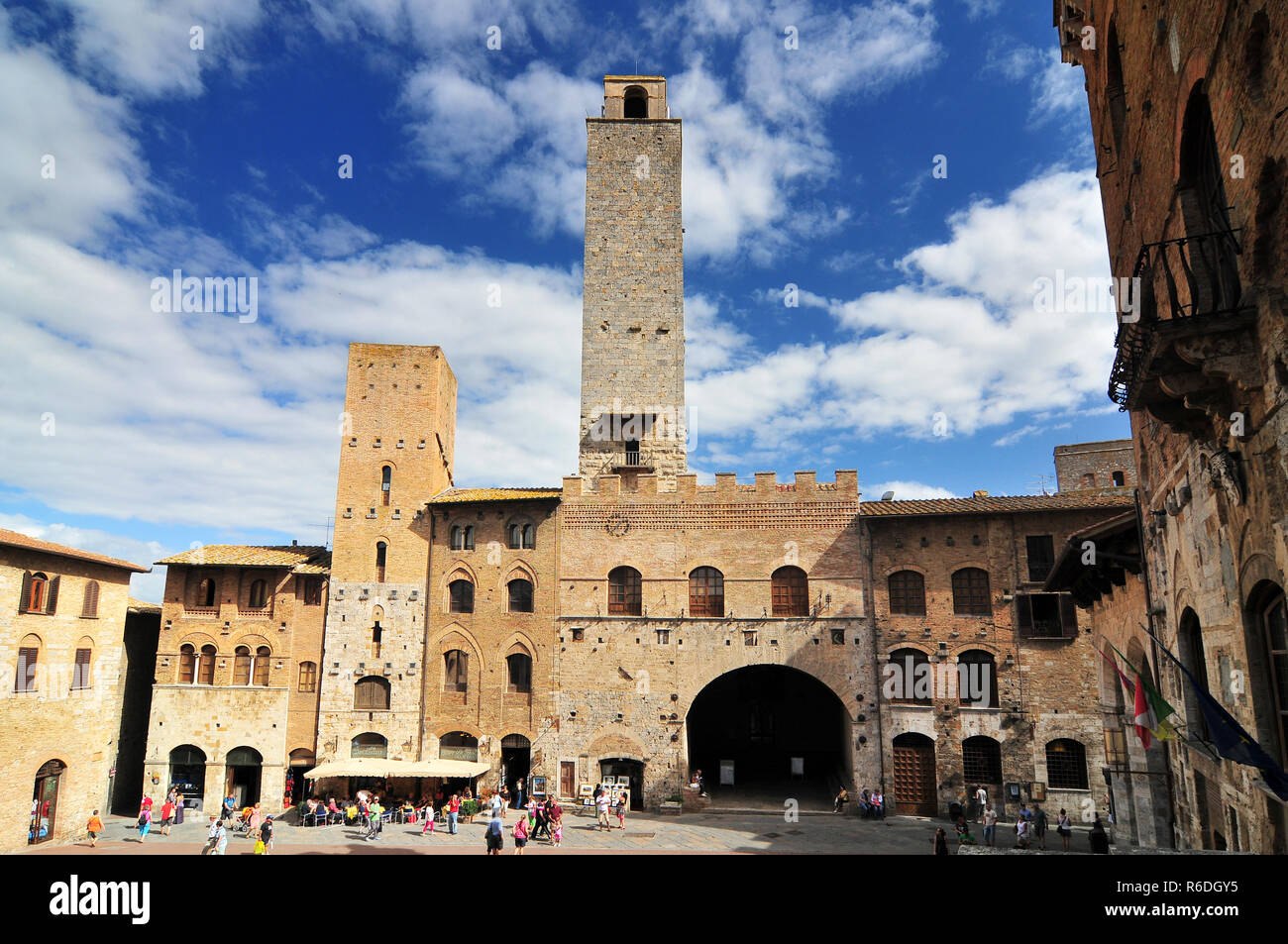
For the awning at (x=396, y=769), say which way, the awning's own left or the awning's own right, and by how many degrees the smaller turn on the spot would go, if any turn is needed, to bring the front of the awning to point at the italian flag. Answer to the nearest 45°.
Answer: approximately 45° to the awning's own left

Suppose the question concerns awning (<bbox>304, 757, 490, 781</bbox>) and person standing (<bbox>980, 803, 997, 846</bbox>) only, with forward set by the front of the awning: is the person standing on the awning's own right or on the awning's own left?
on the awning's own left

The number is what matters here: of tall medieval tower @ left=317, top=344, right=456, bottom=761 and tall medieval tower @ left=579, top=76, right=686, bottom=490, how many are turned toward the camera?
2

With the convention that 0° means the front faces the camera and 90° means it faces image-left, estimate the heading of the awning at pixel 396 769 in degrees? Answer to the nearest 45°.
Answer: approximately 0°

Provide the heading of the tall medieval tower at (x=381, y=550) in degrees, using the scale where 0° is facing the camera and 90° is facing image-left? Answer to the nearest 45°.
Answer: approximately 0°

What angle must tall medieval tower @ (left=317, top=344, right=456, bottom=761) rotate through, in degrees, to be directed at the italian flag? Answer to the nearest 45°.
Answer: approximately 45° to its left
